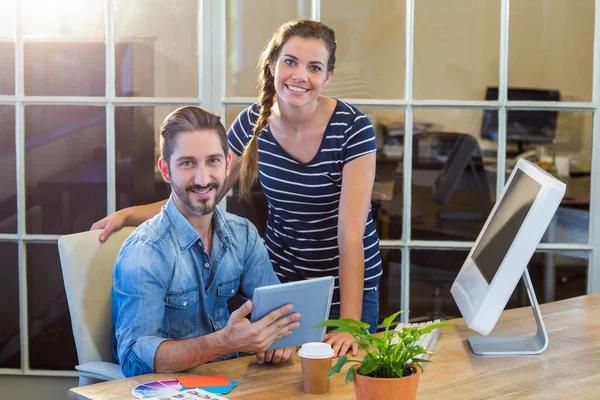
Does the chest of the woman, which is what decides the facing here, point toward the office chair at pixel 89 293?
no

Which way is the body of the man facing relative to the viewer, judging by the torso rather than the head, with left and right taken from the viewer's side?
facing the viewer and to the right of the viewer

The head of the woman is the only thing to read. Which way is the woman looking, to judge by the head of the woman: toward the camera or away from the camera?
toward the camera

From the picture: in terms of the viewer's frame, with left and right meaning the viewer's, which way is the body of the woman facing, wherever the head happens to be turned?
facing the viewer

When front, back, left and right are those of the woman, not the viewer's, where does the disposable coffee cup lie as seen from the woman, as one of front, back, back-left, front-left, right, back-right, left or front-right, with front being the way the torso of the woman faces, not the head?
front

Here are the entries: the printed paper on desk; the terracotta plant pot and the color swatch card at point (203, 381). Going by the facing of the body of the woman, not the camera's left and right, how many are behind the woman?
0

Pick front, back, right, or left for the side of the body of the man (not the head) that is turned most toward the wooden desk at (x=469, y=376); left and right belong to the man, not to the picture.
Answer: front

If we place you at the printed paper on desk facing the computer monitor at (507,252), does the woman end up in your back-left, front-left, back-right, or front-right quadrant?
front-left

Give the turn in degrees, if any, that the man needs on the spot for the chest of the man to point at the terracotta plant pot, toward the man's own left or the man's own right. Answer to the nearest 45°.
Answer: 0° — they already face it

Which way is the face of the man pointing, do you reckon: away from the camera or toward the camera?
toward the camera

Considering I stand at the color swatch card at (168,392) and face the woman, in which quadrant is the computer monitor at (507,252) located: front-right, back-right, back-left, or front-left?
front-right

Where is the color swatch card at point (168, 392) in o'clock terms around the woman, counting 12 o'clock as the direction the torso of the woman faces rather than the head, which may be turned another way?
The color swatch card is roughly at 1 o'clock from the woman.

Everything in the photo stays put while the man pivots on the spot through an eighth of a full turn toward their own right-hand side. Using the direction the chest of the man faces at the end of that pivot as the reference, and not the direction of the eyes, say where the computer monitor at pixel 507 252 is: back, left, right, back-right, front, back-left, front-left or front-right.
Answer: left
